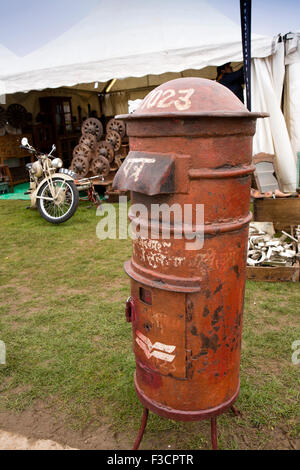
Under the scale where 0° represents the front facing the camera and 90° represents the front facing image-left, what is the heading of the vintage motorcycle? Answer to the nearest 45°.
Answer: approximately 315°

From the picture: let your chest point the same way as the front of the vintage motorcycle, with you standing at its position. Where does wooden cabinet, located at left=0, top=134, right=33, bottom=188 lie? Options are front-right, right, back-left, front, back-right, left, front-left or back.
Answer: back-left

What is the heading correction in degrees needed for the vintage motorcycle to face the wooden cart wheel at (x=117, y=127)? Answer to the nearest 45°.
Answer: approximately 90° to its left

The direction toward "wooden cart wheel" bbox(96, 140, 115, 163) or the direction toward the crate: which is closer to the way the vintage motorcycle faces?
the crate

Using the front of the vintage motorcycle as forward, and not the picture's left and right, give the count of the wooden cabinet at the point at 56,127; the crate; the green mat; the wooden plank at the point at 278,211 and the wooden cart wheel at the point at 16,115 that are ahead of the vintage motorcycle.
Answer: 2

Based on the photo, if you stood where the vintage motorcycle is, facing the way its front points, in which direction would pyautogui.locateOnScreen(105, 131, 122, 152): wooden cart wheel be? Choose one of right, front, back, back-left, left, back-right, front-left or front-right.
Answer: left

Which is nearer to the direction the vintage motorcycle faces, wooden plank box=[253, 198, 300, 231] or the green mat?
the wooden plank

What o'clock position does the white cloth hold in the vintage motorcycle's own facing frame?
The white cloth is roughly at 11 o'clock from the vintage motorcycle.

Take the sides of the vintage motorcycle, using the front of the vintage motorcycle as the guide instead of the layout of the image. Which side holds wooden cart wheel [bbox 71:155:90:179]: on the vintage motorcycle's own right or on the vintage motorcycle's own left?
on the vintage motorcycle's own left
